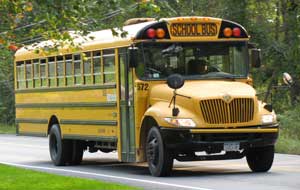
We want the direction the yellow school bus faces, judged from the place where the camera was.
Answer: facing the viewer and to the right of the viewer
